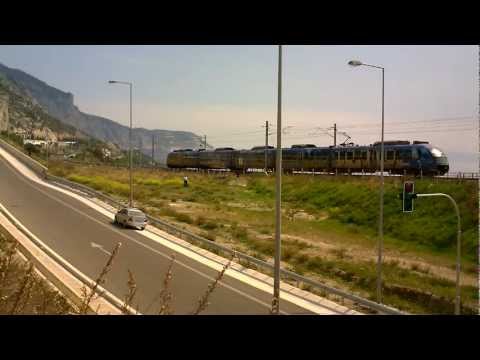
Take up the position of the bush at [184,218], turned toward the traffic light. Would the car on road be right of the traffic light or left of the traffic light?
right

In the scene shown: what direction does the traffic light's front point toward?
toward the camera

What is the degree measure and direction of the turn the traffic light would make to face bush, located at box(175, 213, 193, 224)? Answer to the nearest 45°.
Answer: approximately 135° to its right

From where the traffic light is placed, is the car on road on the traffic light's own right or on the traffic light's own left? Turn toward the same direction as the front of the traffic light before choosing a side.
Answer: on the traffic light's own right
